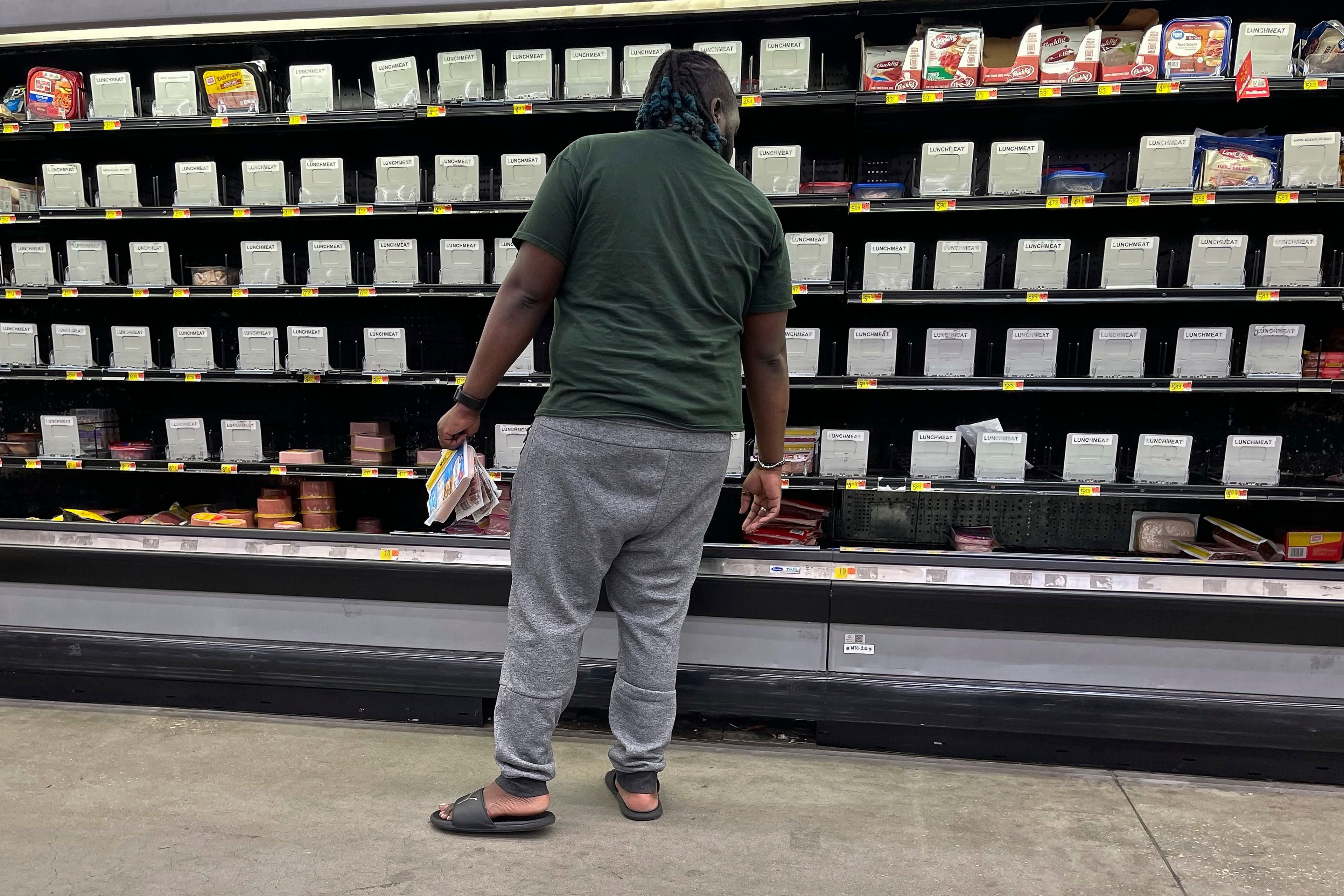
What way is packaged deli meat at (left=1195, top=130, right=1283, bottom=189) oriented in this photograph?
toward the camera

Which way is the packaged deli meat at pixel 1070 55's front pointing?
toward the camera

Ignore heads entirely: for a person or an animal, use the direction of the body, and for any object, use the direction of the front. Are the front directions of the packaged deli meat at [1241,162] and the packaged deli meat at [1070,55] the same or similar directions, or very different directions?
same or similar directions

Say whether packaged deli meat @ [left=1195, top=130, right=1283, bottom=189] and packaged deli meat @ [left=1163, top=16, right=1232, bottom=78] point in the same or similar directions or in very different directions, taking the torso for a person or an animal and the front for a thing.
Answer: same or similar directions

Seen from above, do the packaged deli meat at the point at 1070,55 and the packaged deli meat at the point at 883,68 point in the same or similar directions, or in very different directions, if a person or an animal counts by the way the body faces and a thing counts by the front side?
same or similar directions

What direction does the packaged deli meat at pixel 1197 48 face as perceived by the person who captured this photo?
facing the viewer

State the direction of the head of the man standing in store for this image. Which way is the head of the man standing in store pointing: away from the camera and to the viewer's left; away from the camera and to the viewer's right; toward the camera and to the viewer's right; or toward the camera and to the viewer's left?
away from the camera and to the viewer's right

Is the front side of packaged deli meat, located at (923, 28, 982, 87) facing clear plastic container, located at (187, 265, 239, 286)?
no

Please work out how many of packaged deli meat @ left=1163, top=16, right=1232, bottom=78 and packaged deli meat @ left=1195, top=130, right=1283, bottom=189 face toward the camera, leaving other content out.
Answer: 2

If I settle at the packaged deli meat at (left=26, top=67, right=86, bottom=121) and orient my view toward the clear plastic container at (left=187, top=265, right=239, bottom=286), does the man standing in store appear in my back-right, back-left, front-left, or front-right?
front-right
